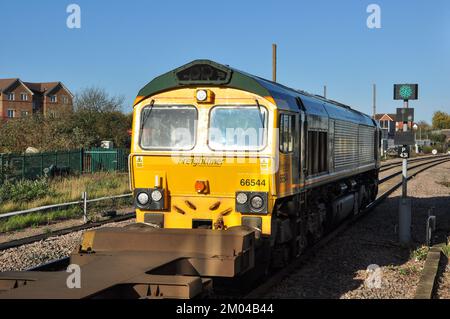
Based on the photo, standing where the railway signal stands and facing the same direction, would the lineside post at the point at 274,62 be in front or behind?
behind

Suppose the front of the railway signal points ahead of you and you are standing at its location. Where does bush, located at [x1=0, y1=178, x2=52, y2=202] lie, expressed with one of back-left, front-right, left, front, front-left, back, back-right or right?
right

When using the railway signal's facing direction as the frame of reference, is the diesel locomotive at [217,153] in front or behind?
in front

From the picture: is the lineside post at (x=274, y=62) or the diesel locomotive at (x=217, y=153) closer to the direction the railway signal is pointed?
the diesel locomotive

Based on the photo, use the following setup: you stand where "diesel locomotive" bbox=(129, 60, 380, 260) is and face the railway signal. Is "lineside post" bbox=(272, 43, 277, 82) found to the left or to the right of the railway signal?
left

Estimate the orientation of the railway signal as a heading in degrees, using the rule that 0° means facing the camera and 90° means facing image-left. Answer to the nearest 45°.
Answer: approximately 0°

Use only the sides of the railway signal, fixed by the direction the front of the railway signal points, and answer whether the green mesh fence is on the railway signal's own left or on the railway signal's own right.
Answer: on the railway signal's own right

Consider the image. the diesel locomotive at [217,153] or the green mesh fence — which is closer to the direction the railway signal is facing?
the diesel locomotive

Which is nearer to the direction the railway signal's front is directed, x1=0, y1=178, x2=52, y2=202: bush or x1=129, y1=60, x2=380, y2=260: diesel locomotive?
the diesel locomotive
